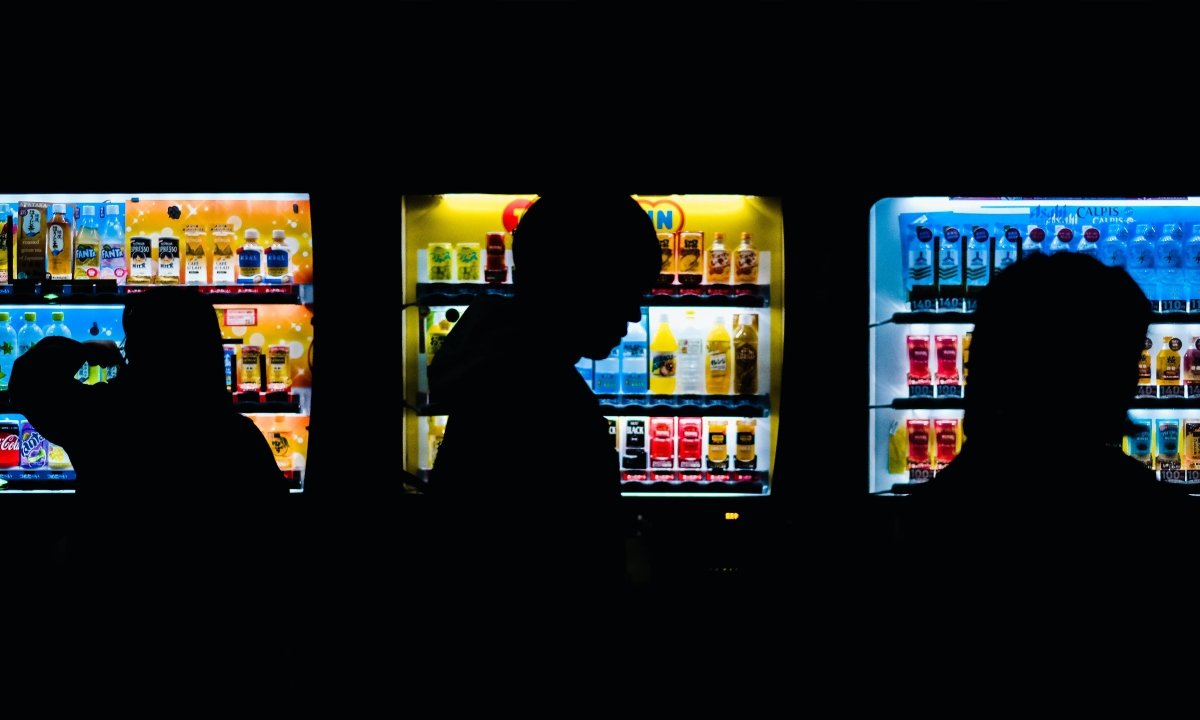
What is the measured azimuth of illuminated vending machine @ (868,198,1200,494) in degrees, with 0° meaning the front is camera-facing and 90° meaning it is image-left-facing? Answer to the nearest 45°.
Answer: approximately 0°

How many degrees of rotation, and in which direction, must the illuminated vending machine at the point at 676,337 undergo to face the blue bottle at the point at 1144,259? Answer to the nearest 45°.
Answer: approximately 90° to its left

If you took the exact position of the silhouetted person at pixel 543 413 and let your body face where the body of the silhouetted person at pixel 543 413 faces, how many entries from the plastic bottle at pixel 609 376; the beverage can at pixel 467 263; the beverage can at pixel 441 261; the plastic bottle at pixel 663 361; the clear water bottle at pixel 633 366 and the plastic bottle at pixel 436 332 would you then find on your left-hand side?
6

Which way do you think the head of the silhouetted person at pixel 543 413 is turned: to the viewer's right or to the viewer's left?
to the viewer's right

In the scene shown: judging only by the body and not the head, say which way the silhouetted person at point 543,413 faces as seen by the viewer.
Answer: to the viewer's right

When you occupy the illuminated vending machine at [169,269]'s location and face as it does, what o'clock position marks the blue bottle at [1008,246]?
The blue bottle is roughly at 10 o'clock from the illuminated vending machine.

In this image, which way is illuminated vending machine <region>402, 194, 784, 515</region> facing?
toward the camera

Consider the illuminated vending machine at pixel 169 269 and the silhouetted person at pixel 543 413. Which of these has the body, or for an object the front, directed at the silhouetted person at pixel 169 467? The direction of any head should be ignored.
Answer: the illuminated vending machine

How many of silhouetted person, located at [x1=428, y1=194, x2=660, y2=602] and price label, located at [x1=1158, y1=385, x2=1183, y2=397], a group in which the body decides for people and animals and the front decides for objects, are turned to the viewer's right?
1

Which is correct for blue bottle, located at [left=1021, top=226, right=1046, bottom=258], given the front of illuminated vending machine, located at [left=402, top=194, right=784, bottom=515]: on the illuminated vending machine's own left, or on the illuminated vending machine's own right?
on the illuminated vending machine's own left

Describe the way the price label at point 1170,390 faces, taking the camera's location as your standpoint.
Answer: facing the viewer

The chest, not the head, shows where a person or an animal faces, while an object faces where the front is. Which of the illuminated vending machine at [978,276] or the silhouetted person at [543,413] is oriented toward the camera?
the illuminated vending machine

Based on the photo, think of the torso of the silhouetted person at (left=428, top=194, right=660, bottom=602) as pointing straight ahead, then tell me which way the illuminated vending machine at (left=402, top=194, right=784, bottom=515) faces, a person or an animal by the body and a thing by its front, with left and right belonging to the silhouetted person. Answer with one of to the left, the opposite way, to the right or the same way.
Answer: to the right

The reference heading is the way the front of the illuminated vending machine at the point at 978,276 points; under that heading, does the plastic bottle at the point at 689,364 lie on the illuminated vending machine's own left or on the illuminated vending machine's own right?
on the illuminated vending machine's own right

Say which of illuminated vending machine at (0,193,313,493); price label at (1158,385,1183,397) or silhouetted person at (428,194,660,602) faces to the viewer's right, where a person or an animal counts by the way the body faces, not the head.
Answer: the silhouetted person

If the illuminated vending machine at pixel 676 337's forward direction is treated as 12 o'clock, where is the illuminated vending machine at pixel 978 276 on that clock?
the illuminated vending machine at pixel 978 276 is roughly at 9 o'clock from the illuminated vending machine at pixel 676 337.

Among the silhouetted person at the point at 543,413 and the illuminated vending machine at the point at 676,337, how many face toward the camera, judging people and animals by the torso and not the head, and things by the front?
1

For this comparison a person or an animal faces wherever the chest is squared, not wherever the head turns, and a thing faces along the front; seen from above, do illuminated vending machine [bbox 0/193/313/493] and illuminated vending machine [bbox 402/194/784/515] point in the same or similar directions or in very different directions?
same or similar directions
